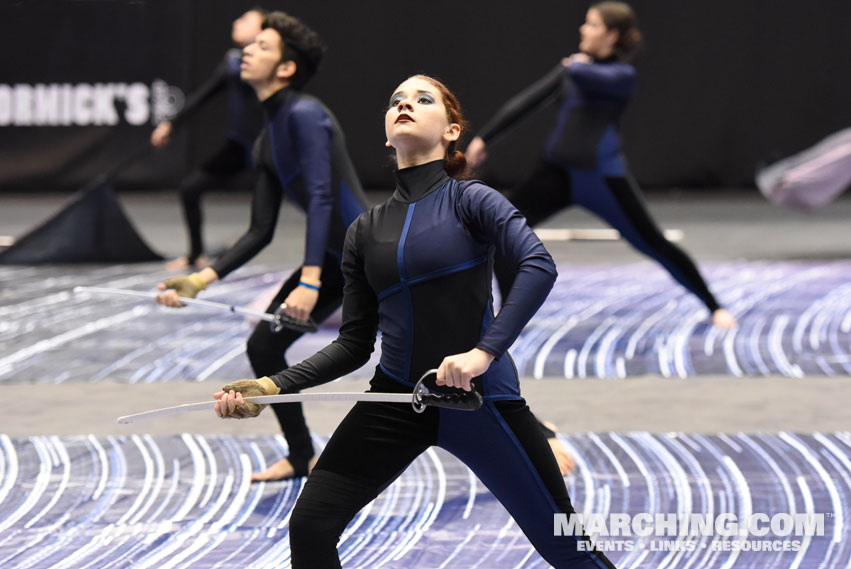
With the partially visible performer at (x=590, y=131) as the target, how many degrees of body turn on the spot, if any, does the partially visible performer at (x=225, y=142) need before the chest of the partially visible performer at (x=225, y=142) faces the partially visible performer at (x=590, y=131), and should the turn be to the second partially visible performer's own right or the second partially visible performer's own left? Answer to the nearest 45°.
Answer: approximately 135° to the second partially visible performer's own left

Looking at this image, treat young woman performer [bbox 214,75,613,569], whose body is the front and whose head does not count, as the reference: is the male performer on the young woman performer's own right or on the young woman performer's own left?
on the young woman performer's own right

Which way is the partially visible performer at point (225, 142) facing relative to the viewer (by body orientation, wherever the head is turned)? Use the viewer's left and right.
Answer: facing to the left of the viewer

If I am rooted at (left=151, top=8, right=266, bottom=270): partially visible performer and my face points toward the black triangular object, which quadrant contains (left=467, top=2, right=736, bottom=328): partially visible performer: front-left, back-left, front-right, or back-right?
back-left

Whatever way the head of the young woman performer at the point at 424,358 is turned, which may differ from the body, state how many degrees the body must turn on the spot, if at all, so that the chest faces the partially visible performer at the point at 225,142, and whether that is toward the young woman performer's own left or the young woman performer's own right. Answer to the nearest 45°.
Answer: approximately 135° to the young woman performer's own right

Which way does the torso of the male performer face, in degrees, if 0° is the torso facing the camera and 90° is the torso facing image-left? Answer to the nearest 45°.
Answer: approximately 90°

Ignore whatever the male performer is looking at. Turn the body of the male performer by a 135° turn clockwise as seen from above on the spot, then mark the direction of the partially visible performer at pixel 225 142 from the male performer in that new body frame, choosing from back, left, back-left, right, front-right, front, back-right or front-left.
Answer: front-left
